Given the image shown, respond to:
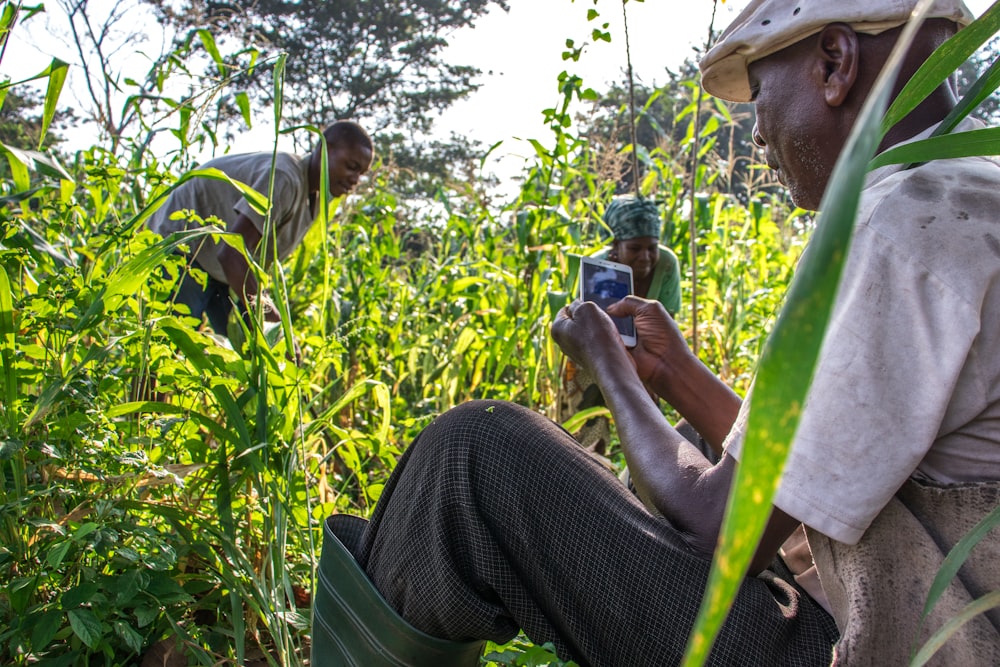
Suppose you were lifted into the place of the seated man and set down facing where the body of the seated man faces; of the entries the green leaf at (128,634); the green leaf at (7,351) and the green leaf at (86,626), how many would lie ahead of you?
3

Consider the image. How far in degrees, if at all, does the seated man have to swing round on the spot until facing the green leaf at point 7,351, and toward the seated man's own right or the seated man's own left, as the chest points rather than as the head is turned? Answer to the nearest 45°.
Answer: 0° — they already face it

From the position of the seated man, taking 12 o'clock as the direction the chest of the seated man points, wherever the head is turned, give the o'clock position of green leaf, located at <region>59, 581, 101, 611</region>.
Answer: The green leaf is roughly at 12 o'clock from the seated man.

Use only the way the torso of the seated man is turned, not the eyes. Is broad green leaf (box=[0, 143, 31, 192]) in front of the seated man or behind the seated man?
in front

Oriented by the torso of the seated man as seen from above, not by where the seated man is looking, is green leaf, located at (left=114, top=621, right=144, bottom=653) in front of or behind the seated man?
in front

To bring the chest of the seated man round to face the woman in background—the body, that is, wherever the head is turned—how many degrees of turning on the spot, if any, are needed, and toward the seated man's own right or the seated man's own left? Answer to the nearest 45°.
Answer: approximately 90° to the seated man's own right

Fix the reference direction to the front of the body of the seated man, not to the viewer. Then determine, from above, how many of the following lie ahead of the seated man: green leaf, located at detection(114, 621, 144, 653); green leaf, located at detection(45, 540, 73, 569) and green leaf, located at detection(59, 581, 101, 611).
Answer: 3

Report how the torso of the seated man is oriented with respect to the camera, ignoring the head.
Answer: to the viewer's left

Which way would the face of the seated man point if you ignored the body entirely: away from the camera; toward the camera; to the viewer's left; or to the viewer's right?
to the viewer's left

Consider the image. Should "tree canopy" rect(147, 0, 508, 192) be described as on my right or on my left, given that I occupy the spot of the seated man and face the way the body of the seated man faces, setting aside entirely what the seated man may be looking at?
on my right

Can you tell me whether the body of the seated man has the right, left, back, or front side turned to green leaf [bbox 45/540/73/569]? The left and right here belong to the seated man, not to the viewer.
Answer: front

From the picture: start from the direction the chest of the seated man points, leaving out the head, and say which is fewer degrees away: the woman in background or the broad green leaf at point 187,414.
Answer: the broad green leaf
